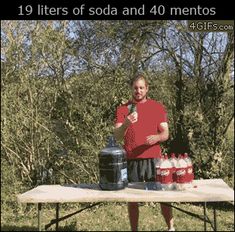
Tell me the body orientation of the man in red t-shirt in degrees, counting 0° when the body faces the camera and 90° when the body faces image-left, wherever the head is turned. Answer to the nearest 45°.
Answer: approximately 0°

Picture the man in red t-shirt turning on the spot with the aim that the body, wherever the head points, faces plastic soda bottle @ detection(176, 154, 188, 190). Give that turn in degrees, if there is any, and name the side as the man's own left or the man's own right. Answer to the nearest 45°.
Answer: approximately 45° to the man's own left

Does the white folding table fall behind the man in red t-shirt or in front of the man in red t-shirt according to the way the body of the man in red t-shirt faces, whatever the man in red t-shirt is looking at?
in front

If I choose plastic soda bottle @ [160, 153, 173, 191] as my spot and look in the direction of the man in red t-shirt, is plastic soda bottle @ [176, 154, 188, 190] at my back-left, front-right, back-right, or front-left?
back-right

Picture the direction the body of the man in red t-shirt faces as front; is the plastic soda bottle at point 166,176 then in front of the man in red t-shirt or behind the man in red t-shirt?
in front
